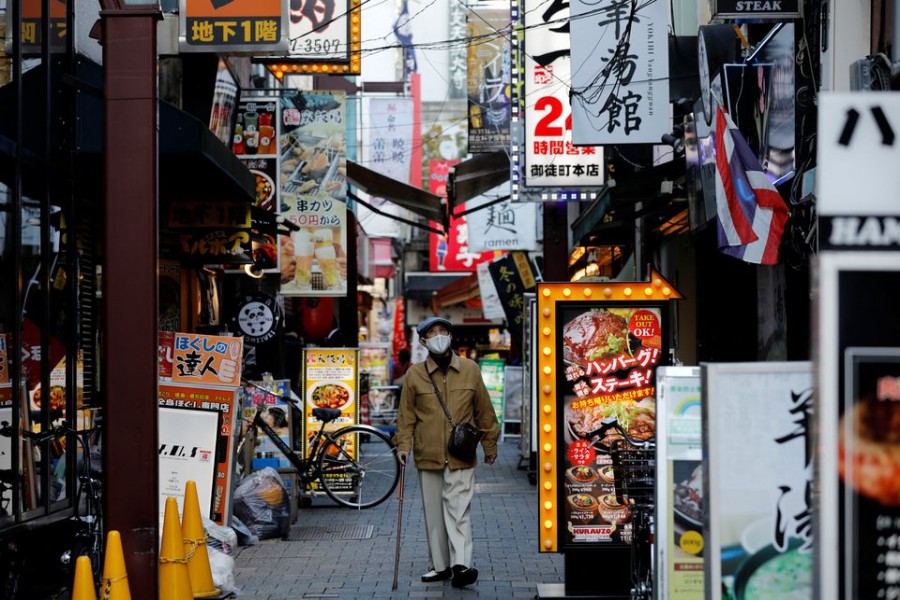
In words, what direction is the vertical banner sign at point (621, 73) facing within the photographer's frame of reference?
facing the viewer

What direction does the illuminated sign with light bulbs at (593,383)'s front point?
toward the camera

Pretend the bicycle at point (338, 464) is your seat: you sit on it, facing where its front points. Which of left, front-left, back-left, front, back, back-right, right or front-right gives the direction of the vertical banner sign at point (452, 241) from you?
right

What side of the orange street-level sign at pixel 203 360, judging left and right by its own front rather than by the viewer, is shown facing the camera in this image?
front

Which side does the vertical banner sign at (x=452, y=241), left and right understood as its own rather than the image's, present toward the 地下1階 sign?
front

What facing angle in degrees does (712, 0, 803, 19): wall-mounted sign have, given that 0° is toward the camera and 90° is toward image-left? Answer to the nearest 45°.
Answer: approximately 0°

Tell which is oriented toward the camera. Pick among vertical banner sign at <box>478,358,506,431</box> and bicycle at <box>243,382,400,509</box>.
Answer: the vertical banner sign

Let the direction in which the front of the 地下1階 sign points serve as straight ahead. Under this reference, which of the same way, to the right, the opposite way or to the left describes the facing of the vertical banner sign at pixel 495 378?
the same way

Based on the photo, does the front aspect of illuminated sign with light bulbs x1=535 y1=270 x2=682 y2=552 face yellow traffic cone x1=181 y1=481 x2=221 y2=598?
no
